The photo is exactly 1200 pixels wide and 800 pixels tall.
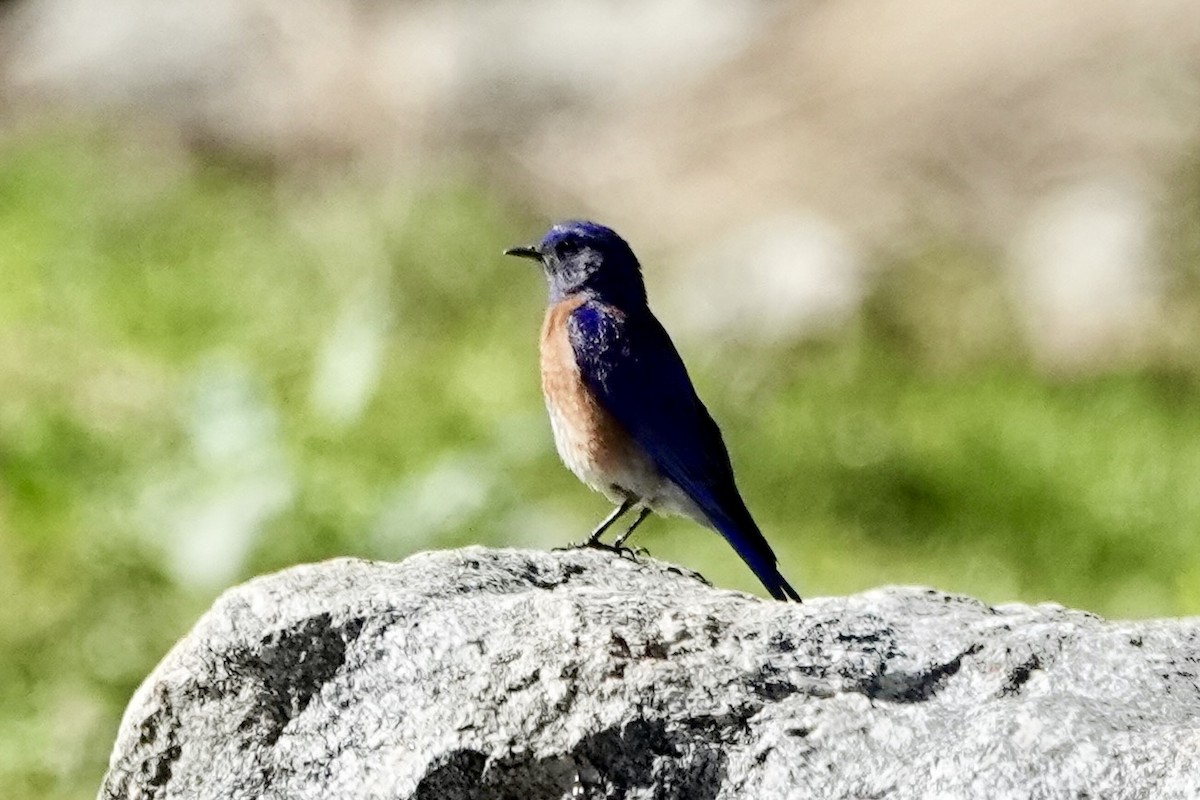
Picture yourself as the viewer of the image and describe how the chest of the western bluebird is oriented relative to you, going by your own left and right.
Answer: facing to the left of the viewer
